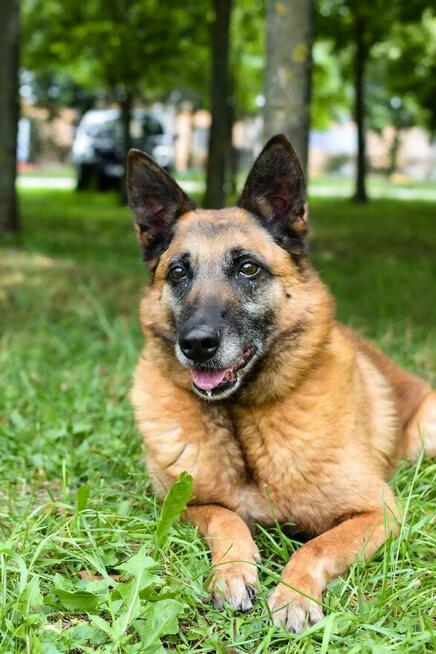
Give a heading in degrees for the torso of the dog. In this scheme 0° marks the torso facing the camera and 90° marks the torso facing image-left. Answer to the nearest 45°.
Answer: approximately 45°

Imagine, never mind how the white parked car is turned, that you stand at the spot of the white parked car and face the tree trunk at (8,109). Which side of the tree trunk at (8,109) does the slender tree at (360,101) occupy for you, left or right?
left

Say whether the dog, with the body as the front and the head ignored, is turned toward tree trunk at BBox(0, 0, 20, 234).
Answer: no

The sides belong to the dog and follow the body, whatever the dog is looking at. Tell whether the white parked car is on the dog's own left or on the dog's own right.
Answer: on the dog's own right

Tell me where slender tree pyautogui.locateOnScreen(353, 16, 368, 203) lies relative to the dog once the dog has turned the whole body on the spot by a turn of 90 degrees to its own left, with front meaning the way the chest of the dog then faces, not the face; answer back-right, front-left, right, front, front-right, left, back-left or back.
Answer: back-left

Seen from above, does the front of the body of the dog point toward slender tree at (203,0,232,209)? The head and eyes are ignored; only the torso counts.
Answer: no

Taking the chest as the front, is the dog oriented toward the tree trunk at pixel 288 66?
no
